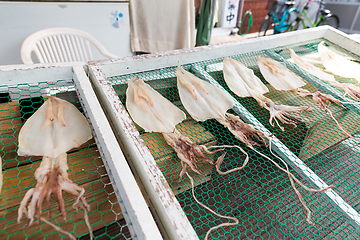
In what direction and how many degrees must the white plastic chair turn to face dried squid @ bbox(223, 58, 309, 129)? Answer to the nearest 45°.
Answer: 0° — it already faces it

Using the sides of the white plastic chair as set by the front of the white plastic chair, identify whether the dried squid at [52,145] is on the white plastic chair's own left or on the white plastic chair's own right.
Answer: on the white plastic chair's own right

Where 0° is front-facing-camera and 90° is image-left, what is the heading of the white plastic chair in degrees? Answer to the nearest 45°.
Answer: approximately 315°

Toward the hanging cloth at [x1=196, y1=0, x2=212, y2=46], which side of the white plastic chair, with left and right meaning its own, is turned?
left

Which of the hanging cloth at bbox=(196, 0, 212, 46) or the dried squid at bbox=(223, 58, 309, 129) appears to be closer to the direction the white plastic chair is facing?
the dried squid

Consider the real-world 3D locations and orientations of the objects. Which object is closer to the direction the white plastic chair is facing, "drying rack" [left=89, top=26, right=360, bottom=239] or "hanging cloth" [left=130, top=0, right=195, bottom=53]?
the drying rack
